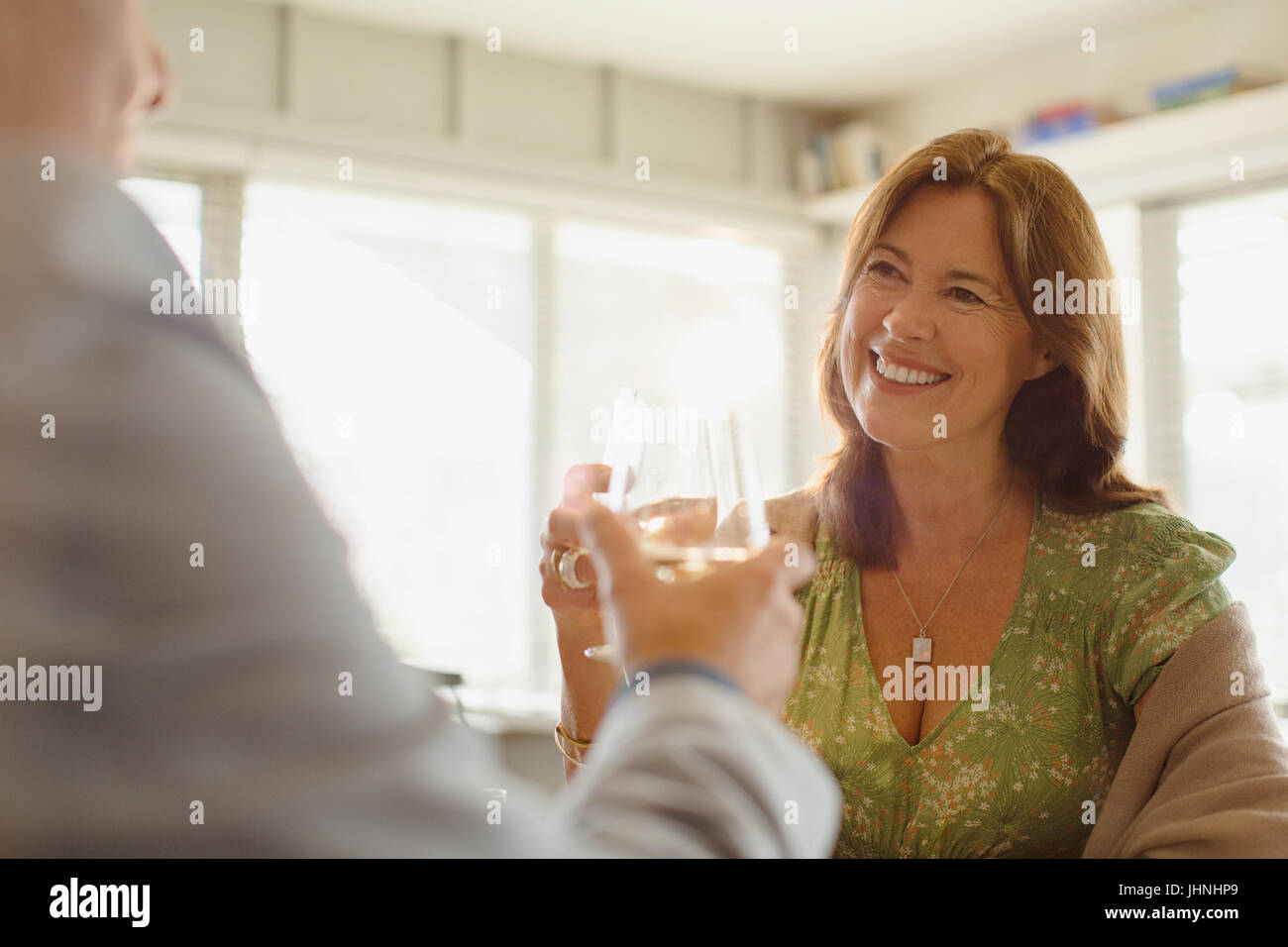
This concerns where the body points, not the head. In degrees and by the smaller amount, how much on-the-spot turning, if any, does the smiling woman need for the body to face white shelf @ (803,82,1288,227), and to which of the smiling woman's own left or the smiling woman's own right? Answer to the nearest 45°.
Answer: approximately 135° to the smiling woman's own right

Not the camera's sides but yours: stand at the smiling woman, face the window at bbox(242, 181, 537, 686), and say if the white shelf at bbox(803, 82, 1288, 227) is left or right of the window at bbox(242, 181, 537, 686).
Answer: right

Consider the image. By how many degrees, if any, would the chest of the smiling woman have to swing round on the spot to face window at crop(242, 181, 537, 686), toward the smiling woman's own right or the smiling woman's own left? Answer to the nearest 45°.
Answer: approximately 90° to the smiling woman's own right

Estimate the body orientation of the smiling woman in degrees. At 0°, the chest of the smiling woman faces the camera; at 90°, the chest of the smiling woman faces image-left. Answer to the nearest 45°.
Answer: approximately 45°

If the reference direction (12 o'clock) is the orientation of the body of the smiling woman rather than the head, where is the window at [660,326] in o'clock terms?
The window is roughly at 4 o'clock from the smiling woman.

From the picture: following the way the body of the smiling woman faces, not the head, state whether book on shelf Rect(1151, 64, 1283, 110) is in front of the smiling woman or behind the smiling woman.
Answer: behind

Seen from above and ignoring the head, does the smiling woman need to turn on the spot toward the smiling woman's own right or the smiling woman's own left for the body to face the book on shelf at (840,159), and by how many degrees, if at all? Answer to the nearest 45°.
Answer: approximately 135° to the smiling woman's own right
